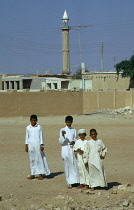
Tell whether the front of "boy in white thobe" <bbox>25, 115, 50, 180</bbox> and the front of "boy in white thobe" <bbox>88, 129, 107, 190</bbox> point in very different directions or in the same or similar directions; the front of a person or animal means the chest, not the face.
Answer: same or similar directions

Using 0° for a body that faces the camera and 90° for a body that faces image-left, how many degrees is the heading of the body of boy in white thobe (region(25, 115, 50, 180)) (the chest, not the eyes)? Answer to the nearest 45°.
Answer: approximately 0°

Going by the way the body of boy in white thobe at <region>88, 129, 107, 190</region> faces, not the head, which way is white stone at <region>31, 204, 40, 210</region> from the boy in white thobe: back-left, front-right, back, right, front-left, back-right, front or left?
front-right

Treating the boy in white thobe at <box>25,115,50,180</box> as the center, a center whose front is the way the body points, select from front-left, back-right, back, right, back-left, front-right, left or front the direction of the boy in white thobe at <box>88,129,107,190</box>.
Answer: front-left

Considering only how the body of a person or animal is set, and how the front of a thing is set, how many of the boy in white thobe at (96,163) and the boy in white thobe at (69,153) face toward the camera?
2

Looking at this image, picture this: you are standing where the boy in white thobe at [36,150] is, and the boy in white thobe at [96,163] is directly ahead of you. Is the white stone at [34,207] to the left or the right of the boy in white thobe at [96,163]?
right

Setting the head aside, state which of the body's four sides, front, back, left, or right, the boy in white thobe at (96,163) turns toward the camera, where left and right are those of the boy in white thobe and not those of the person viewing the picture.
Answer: front

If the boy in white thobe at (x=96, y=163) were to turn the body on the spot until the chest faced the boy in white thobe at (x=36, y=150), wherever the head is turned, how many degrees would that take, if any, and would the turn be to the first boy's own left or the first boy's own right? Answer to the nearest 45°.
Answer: approximately 135° to the first boy's own right

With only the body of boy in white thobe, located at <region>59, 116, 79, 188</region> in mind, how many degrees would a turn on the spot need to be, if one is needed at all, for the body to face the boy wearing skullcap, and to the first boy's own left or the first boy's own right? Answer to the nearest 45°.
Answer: approximately 45° to the first boy's own left

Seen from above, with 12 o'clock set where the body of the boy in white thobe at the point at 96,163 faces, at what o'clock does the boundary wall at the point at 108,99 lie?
The boundary wall is roughly at 6 o'clock from the boy in white thobe.
